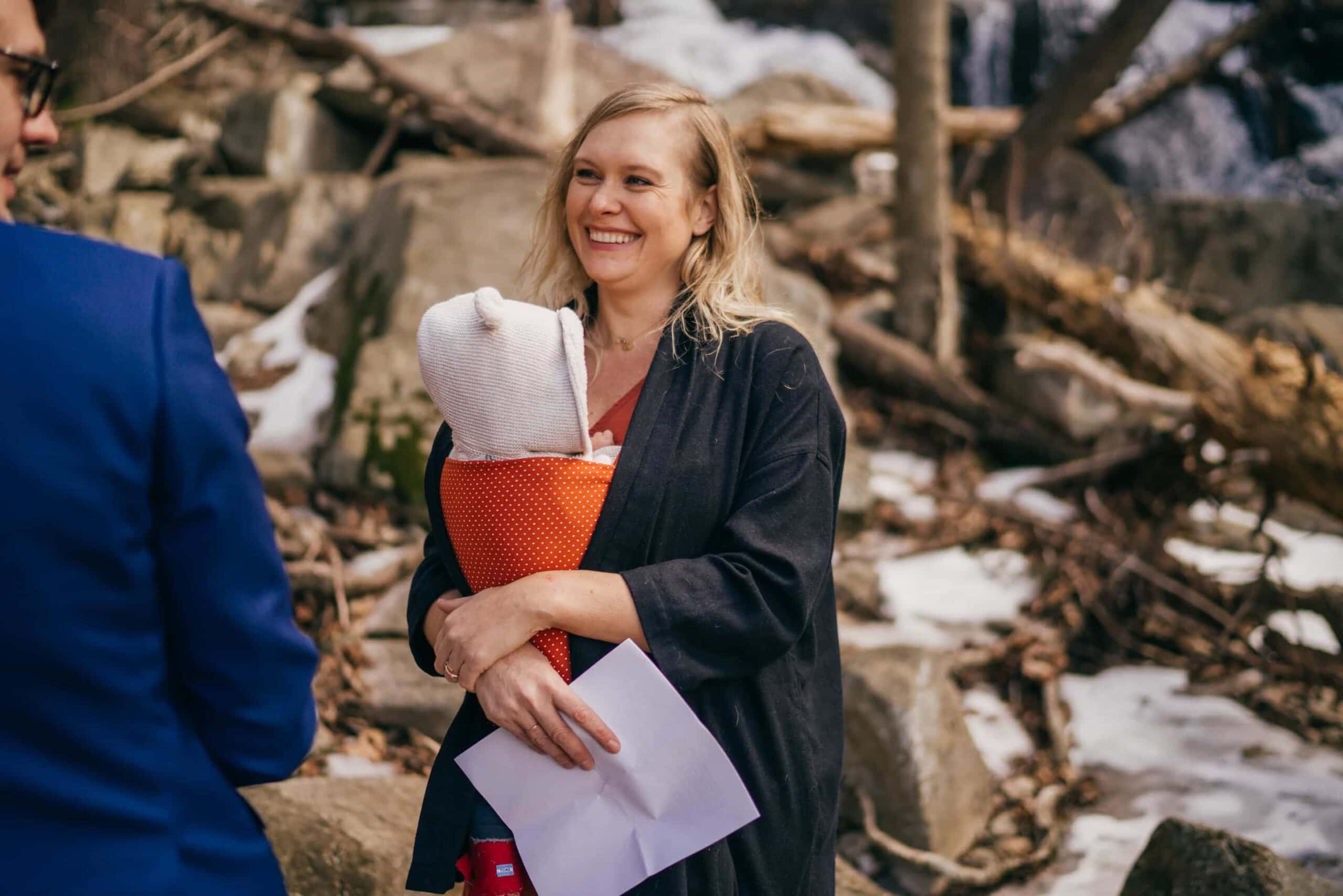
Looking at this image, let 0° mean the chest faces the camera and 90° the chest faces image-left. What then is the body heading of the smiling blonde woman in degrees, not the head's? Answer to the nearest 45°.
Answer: approximately 45°

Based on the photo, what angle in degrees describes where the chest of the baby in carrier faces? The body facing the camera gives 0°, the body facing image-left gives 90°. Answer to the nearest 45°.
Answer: approximately 225°

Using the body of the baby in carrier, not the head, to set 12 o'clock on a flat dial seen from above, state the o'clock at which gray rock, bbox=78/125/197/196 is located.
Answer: The gray rock is roughly at 10 o'clock from the baby in carrier.

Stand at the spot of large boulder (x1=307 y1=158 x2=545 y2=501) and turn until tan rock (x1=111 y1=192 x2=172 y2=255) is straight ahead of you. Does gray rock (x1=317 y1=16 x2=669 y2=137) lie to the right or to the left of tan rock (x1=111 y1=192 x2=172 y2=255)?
right

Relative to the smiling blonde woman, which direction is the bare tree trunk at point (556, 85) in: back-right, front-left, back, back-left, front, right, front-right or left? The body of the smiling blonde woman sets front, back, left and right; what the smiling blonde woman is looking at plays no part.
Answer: back-right

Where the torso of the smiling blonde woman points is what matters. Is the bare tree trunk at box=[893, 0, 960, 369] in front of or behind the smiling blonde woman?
behind

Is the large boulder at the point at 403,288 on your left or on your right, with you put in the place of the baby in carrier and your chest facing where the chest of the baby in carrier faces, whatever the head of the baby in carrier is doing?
on your left
